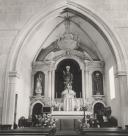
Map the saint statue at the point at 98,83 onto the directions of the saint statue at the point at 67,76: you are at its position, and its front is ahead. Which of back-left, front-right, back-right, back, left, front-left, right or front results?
left

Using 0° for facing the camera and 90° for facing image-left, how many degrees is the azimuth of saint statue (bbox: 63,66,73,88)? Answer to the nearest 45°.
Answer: approximately 0°

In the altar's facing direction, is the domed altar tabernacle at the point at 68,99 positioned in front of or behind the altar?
behind

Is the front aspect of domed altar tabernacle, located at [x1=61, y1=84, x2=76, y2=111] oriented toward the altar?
yes

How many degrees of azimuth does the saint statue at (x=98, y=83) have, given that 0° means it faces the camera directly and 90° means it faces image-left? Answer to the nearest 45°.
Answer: approximately 0°

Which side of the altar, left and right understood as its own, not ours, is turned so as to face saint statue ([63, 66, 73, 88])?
back

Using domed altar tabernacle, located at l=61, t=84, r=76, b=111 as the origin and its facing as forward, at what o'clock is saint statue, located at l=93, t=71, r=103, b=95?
saint statue, located at l=93, t=71, r=103, b=95 is roughly at 8 o'clock from domed altar tabernacle, located at l=61, t=84, r=76, b=111.

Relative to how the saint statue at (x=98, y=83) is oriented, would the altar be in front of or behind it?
in front
